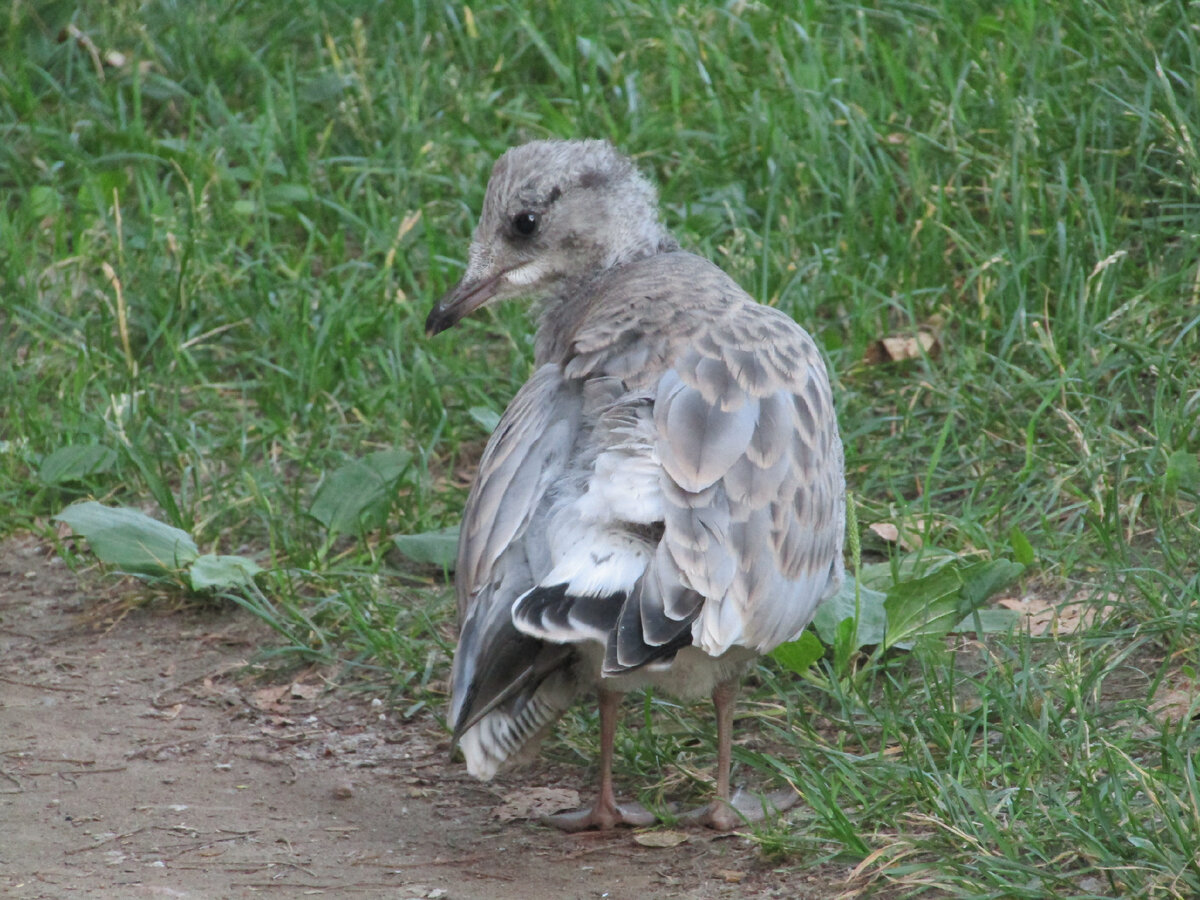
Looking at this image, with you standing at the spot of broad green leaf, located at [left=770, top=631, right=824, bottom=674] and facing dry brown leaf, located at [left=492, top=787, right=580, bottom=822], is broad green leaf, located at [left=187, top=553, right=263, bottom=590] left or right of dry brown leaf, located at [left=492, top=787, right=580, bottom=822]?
right

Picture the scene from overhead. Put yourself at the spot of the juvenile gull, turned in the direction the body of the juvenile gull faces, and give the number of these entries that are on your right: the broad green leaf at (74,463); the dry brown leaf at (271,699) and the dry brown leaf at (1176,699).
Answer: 1

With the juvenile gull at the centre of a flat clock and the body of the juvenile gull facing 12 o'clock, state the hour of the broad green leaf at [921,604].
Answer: The broad green leaf is roughly at 2 o'clock from the juvenile gull.

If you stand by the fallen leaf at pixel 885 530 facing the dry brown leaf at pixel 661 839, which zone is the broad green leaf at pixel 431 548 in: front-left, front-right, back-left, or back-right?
front-right

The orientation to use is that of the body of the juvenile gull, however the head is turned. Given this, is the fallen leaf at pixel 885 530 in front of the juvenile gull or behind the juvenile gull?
in front

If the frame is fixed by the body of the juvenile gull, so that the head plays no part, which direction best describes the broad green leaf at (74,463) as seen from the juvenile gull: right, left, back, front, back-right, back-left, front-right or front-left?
front-left

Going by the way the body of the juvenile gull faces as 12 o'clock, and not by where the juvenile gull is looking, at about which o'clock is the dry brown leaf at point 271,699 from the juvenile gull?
The dry brown leaf is roughly at 10 o'clock from the juvenile gull.

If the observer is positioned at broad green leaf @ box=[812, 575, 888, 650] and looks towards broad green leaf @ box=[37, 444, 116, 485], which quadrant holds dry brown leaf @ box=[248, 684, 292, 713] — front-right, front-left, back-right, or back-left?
front-left

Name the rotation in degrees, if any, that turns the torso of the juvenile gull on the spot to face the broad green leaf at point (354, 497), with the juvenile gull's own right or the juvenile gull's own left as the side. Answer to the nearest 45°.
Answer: approximately 45° to the juvenile gull's own left

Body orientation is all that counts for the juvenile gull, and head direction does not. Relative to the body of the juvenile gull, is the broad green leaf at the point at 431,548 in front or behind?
in front

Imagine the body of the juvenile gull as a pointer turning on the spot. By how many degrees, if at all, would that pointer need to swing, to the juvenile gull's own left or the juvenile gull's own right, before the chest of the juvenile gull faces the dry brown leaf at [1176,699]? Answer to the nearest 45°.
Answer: approximately 90° to the juvenile gull's own right

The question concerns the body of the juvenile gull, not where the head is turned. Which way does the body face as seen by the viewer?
away from the camera
